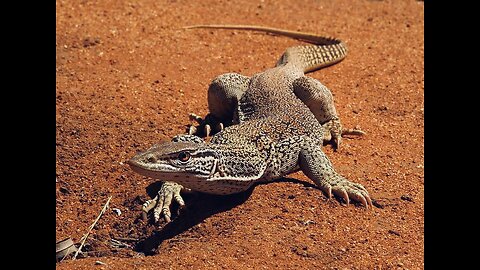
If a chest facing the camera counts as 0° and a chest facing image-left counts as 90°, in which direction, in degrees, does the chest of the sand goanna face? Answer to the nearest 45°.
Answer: approximately 45°
